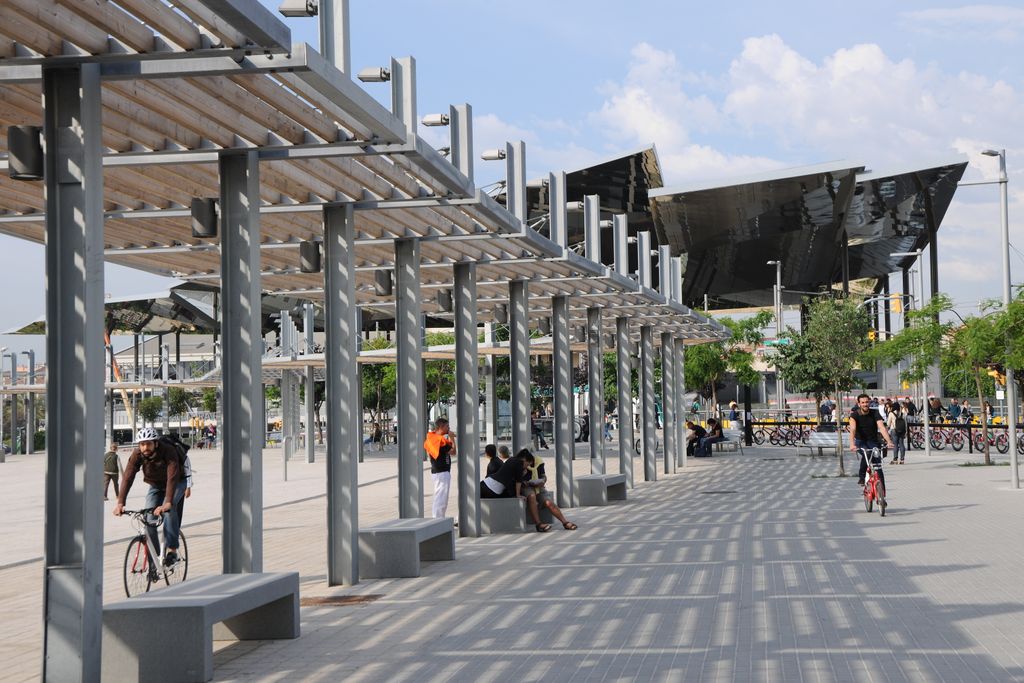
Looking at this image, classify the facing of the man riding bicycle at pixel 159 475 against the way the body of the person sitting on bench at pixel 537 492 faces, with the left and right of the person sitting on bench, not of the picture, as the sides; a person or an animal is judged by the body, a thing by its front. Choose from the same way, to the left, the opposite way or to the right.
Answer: to the right

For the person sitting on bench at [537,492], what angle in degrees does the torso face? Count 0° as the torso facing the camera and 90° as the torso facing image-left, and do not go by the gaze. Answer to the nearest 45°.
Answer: approximately 315°

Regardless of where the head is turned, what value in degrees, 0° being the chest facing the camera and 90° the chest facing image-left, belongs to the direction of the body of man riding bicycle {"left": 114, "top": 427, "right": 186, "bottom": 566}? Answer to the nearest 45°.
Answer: approximately 45°

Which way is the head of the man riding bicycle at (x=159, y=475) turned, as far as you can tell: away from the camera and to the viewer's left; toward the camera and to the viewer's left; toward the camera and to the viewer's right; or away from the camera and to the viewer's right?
toward the camera and to the viewer's left
